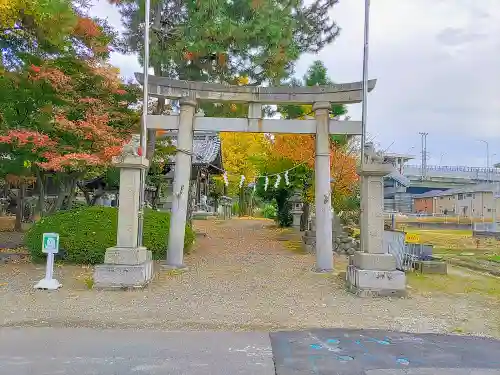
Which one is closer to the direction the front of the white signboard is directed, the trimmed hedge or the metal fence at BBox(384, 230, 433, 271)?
the metal fence

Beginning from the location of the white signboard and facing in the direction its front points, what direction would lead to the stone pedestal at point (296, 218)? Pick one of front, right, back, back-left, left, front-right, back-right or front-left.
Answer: back-left

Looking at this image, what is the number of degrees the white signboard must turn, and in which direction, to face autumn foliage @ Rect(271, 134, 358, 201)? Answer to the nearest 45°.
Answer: approximately 135° to its left

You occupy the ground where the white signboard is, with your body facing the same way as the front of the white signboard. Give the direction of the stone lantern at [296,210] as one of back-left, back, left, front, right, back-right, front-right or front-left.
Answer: back-left

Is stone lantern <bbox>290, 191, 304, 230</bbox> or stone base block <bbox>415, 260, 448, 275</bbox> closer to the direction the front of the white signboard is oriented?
the stone base block

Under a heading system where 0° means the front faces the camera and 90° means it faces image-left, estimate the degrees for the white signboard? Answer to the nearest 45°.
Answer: approximately 0°

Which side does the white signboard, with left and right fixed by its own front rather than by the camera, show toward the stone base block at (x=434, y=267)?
left

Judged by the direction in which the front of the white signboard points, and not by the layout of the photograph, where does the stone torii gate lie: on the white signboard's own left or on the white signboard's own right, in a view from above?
on the white signboard's own left

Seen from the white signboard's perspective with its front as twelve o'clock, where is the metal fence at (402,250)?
The metal fence is roughly at 9 o'clock from the white signboard.

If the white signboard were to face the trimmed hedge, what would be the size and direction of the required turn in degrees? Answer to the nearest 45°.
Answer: approximately 180°

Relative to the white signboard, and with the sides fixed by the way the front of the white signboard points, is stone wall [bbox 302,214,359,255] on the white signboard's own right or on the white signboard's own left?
on the white signboard's own left

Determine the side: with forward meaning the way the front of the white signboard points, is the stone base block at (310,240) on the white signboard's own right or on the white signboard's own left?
on the white signboard's own left
